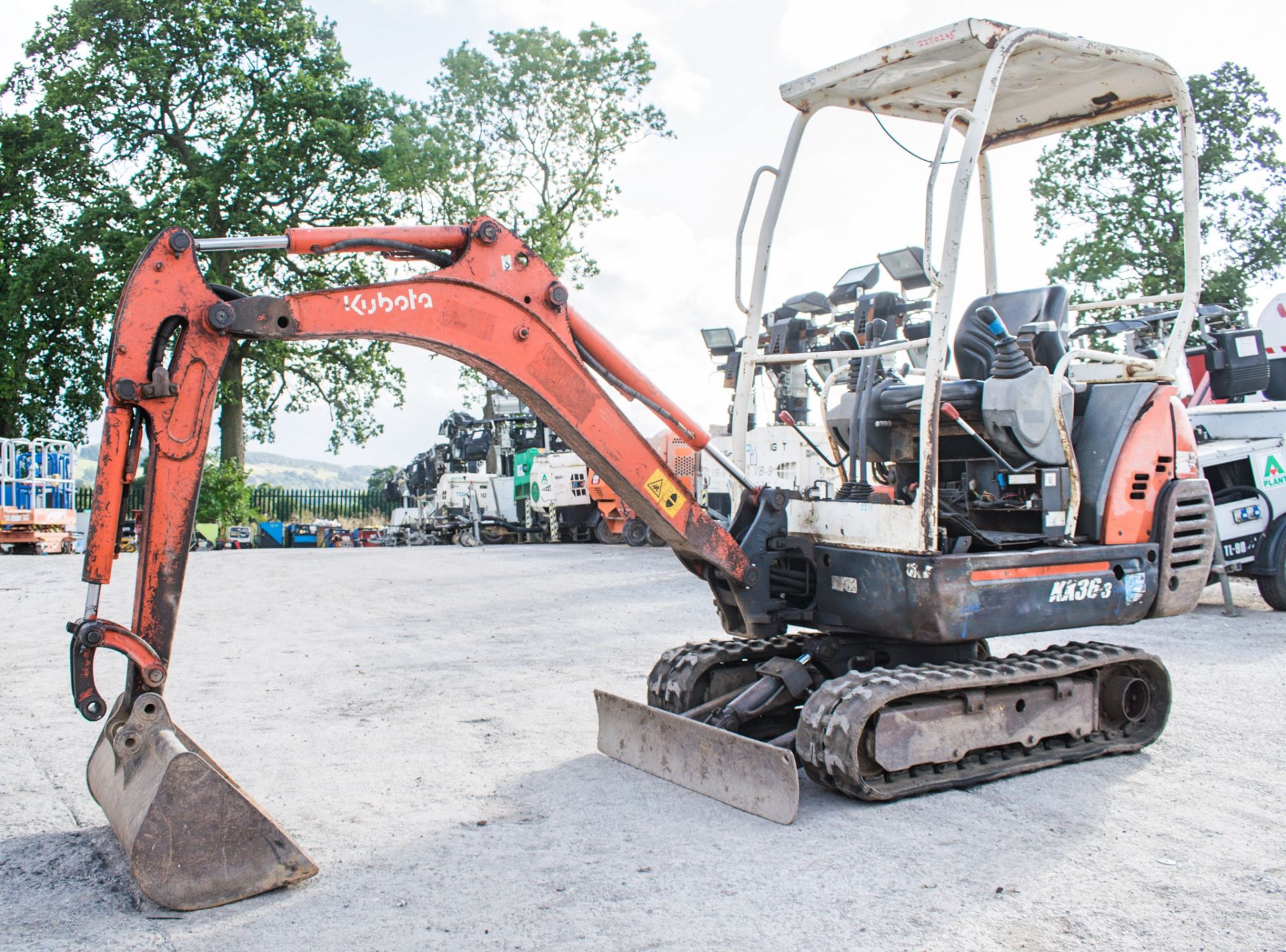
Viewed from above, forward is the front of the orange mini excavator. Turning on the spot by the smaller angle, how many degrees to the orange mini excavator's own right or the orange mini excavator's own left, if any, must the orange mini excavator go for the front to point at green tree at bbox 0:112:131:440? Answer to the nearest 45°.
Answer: approximately 90° to the orange mini excavator's own right

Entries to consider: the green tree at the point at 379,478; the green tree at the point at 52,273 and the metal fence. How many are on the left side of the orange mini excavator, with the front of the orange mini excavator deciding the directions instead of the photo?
0

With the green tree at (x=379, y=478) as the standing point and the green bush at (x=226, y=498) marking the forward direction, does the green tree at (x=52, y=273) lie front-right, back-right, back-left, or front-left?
front-right

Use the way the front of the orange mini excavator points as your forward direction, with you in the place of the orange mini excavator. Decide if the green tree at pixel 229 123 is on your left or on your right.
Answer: on your right

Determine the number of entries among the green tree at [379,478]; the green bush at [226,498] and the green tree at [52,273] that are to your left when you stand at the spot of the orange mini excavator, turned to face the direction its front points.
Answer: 0

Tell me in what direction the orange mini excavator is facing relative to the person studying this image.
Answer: facing the viewer and to the left of the viewer

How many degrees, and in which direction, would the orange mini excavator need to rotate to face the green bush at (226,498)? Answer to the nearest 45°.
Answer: approximately 90° to its right

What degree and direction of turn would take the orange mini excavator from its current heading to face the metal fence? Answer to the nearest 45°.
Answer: approximately 135° to its right

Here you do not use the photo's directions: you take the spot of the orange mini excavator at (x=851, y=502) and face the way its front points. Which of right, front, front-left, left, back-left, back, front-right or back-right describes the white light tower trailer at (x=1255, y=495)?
back

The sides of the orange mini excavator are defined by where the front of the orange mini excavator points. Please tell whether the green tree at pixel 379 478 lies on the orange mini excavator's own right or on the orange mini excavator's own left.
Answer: on the orange mini excavator's own right
